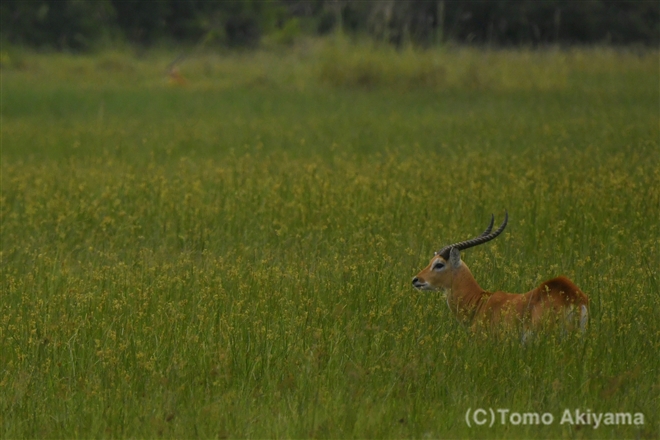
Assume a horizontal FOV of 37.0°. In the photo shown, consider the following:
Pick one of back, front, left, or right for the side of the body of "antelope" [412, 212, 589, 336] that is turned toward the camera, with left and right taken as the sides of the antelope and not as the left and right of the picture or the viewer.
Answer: left

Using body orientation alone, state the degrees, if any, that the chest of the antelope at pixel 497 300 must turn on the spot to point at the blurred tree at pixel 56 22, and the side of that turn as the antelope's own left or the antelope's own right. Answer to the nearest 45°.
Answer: approximately 45° to the antelope's own right
